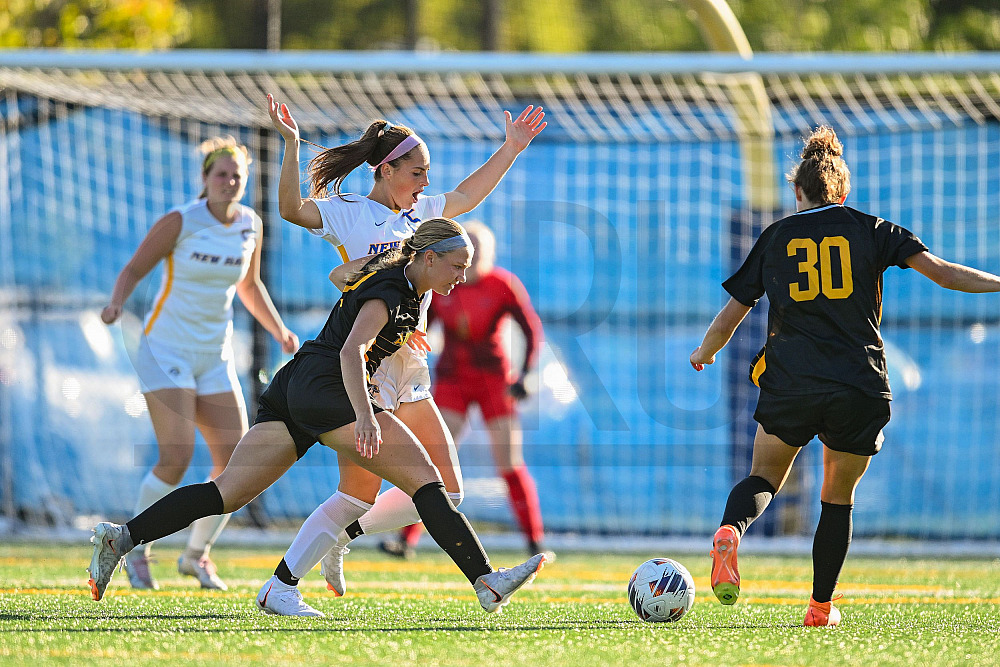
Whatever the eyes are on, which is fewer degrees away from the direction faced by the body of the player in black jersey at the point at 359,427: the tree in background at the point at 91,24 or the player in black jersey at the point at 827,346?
the player in black jersey

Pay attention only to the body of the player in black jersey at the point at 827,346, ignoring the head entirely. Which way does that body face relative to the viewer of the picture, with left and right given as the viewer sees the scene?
facing away from the viewer

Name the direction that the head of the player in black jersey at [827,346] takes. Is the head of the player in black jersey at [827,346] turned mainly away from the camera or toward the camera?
away from the camera

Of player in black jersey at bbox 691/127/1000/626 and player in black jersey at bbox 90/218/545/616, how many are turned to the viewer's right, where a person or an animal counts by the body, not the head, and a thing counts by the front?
1

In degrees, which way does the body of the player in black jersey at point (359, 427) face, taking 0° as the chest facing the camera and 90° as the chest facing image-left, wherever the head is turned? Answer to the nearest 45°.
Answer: approximately 270°

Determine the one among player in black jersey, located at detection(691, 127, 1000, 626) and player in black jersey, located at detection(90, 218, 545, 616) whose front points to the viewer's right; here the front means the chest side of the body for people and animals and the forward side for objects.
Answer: player in black jersey, located at detection(90, 218, 545, 616)

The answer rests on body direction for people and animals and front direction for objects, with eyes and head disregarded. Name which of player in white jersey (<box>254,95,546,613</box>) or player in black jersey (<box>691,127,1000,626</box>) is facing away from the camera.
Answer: the player in black jersey
